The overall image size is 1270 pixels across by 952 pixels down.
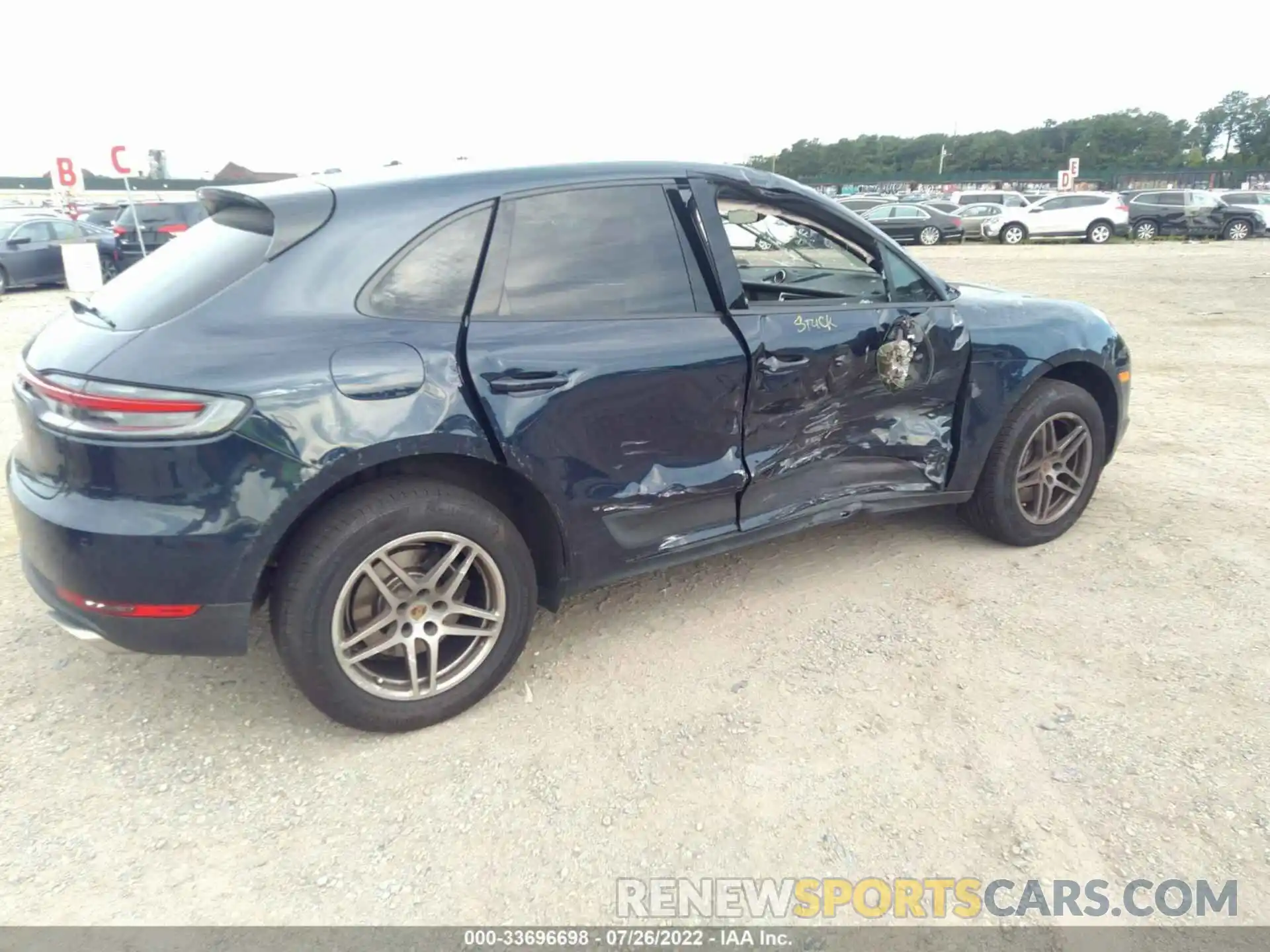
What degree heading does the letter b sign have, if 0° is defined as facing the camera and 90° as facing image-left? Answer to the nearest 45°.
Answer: approximately 0°

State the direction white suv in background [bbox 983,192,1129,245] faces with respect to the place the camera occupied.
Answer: facing to the left of the viewer

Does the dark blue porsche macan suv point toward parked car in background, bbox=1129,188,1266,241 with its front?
yes

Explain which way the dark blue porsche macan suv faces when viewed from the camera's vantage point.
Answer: facing away from the viewer and to the right of the viewer

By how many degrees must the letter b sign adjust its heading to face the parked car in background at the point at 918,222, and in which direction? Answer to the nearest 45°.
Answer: approximately 90° to its left

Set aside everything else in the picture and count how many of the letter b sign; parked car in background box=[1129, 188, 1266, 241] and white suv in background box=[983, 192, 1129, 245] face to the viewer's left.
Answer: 1

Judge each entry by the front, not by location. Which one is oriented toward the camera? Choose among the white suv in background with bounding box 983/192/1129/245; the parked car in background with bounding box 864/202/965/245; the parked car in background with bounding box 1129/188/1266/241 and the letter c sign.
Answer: the letter c sign

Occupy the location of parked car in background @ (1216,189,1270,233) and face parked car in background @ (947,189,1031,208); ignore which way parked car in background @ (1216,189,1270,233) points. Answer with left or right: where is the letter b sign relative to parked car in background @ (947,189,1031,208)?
left

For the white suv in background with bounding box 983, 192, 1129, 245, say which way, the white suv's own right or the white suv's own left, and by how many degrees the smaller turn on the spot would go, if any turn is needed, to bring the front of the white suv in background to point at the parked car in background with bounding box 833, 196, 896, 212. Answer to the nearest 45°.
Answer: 0° — it already faces it

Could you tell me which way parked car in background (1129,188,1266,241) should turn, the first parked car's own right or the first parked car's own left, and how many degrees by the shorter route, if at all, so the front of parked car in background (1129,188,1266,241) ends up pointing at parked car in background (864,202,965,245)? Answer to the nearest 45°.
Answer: approximately 135° to the first parked car's own right

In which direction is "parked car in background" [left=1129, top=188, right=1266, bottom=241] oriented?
to the viewer's right

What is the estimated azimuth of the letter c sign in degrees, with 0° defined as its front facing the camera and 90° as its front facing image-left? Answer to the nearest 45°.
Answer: approximately 0°

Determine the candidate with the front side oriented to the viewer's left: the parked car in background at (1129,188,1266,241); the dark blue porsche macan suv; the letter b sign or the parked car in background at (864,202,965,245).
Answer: the parked car in background at (864,202,965,245)

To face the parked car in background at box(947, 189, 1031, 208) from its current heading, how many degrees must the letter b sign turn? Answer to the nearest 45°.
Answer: approximately 90° to its left

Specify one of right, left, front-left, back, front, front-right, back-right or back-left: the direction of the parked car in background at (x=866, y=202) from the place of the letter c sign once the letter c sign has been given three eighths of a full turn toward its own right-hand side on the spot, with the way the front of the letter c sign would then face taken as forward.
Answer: back-right

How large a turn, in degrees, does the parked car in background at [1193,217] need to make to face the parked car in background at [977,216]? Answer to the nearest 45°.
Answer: approximately 180°

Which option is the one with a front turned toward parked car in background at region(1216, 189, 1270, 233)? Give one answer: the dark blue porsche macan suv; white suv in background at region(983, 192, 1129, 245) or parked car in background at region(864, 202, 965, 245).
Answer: the dark blue porsche macan suv
